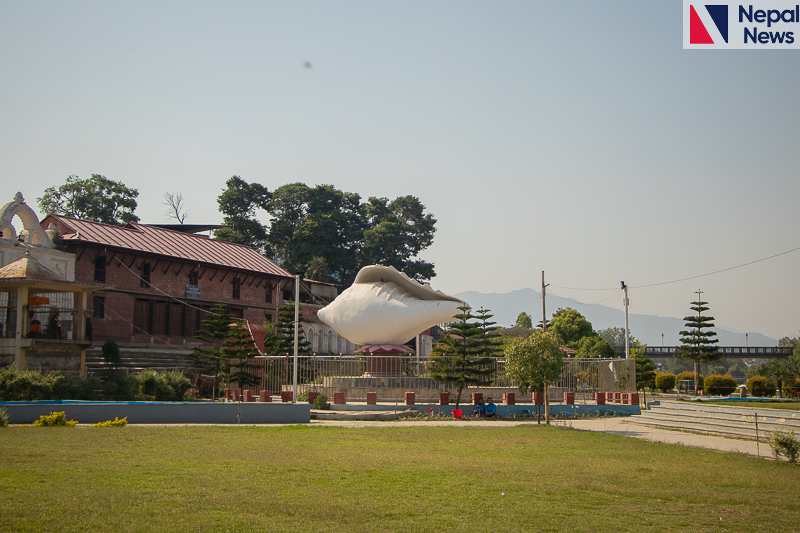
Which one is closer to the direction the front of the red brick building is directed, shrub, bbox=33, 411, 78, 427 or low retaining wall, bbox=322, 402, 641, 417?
the low retaining wall

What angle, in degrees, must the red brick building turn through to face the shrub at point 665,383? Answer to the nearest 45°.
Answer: approximately 45° to its left

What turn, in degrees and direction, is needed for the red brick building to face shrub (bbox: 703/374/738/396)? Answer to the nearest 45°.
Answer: approximately 45° to its left

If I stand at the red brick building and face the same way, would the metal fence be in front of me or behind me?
in front

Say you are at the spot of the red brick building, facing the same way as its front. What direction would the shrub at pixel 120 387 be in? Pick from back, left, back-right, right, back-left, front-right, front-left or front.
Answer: front-right

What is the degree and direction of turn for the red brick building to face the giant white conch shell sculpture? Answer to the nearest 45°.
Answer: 0° — it already faces it

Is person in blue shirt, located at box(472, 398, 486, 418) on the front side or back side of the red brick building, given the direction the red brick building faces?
on the front side

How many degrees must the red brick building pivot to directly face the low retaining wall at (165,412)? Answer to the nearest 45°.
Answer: approximately 45° to its right

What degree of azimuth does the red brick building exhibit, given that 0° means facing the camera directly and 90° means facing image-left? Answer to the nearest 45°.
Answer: approximately 315°

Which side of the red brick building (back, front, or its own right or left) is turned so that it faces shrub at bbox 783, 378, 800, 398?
front
